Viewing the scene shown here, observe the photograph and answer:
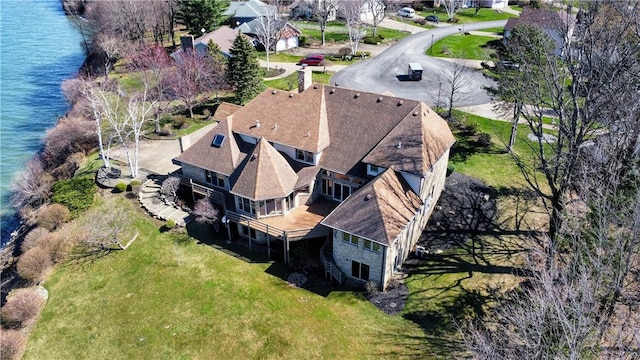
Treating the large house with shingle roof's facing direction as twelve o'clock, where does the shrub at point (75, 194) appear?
The shrub is roughly at 8 o'clock from the large house with shingle roof.

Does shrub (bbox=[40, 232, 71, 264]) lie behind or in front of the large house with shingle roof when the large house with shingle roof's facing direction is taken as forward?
behind

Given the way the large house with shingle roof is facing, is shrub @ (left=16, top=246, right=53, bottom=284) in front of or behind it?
behind

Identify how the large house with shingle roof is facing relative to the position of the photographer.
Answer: facing away from the viewer and to the right of the viewer

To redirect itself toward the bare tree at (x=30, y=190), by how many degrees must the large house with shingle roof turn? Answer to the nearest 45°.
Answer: approximately 135° to its left

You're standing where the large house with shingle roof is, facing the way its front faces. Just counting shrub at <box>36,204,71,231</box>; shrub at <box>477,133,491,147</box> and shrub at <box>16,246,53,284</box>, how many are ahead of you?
1
